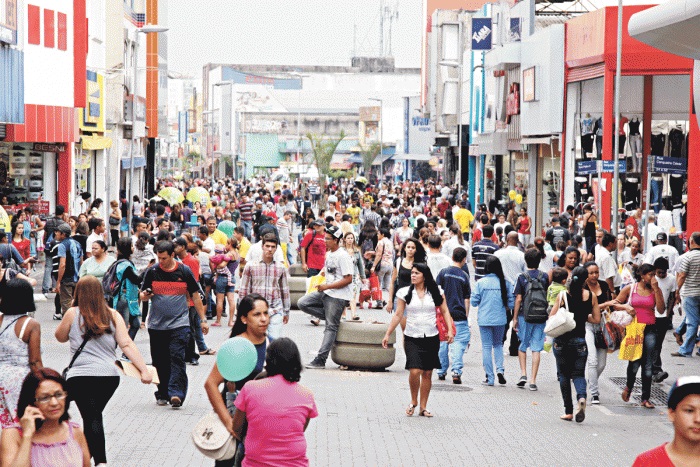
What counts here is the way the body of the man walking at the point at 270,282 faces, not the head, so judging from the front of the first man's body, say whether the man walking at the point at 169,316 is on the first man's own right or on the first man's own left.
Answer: on the first man's own right

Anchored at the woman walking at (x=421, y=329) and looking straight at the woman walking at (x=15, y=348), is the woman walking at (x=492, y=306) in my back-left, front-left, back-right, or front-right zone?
back-right

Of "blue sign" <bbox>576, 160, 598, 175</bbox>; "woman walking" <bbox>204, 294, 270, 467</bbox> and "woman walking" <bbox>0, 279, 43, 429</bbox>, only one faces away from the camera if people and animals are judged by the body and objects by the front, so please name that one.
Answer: "woman walking" <bbox>0, 279, 43, 429</bbox>

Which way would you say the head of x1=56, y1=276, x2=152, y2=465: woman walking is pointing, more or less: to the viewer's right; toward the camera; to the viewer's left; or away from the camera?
away from the camera

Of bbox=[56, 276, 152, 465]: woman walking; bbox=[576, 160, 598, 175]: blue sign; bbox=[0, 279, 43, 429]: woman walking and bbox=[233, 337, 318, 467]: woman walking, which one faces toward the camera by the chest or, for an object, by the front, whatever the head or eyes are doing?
the blue sign

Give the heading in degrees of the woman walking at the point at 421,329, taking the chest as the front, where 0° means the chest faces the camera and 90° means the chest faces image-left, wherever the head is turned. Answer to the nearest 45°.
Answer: approximately 0°

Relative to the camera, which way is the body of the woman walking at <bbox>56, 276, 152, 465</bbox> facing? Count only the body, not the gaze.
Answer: away from the camera

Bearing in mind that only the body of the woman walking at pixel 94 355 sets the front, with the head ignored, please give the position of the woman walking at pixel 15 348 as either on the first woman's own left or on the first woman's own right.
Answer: on the first woman's own left

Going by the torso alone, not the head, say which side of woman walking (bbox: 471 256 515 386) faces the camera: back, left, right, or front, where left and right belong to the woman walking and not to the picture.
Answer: back

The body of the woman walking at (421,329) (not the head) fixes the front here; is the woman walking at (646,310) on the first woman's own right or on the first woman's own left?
on the first woman's own left

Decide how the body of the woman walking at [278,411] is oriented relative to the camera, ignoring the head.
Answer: away from the camera

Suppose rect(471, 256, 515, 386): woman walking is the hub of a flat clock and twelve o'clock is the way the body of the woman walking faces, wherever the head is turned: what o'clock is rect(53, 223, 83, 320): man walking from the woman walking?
The man walking is roughly at 10 o'clock from the woman walking.

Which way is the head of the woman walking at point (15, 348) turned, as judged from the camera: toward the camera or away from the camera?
away from the camera
